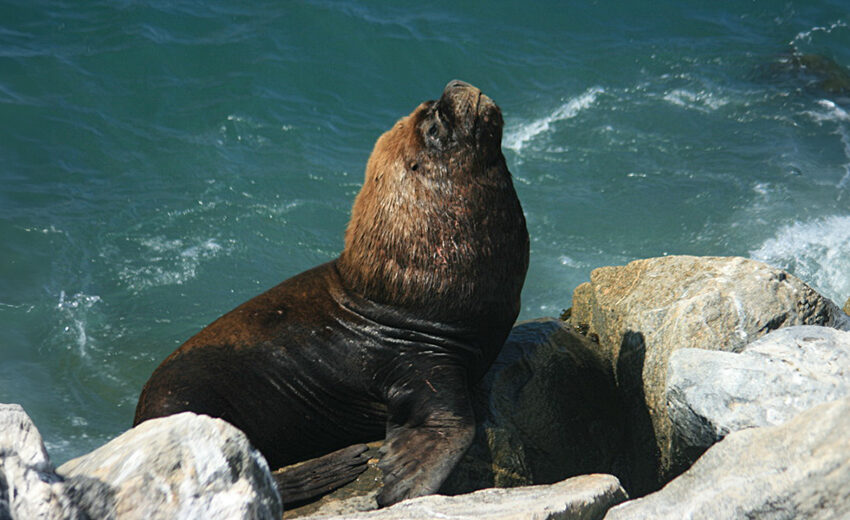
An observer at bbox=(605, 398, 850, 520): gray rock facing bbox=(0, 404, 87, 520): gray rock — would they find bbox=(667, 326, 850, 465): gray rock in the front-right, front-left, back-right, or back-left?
back-right

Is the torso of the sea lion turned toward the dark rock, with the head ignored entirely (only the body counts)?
yes

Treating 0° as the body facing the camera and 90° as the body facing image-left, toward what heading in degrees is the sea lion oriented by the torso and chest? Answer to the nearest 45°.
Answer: approximately 270°

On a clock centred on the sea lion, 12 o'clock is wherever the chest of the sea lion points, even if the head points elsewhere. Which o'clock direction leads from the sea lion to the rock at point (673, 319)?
The rock is roughly at 12 o'clock from the sea lion.

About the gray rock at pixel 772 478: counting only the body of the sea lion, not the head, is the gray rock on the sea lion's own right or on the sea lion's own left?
on the sea lion's own right

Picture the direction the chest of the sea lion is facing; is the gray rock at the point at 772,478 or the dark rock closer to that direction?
the dark rock

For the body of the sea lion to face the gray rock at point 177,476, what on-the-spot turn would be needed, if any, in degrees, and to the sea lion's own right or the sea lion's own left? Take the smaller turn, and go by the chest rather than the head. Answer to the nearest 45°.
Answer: approximately 90° to the sea lion's own right

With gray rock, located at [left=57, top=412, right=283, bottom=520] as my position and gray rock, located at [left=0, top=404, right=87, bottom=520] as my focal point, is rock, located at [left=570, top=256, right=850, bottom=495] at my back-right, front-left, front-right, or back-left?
back-right
